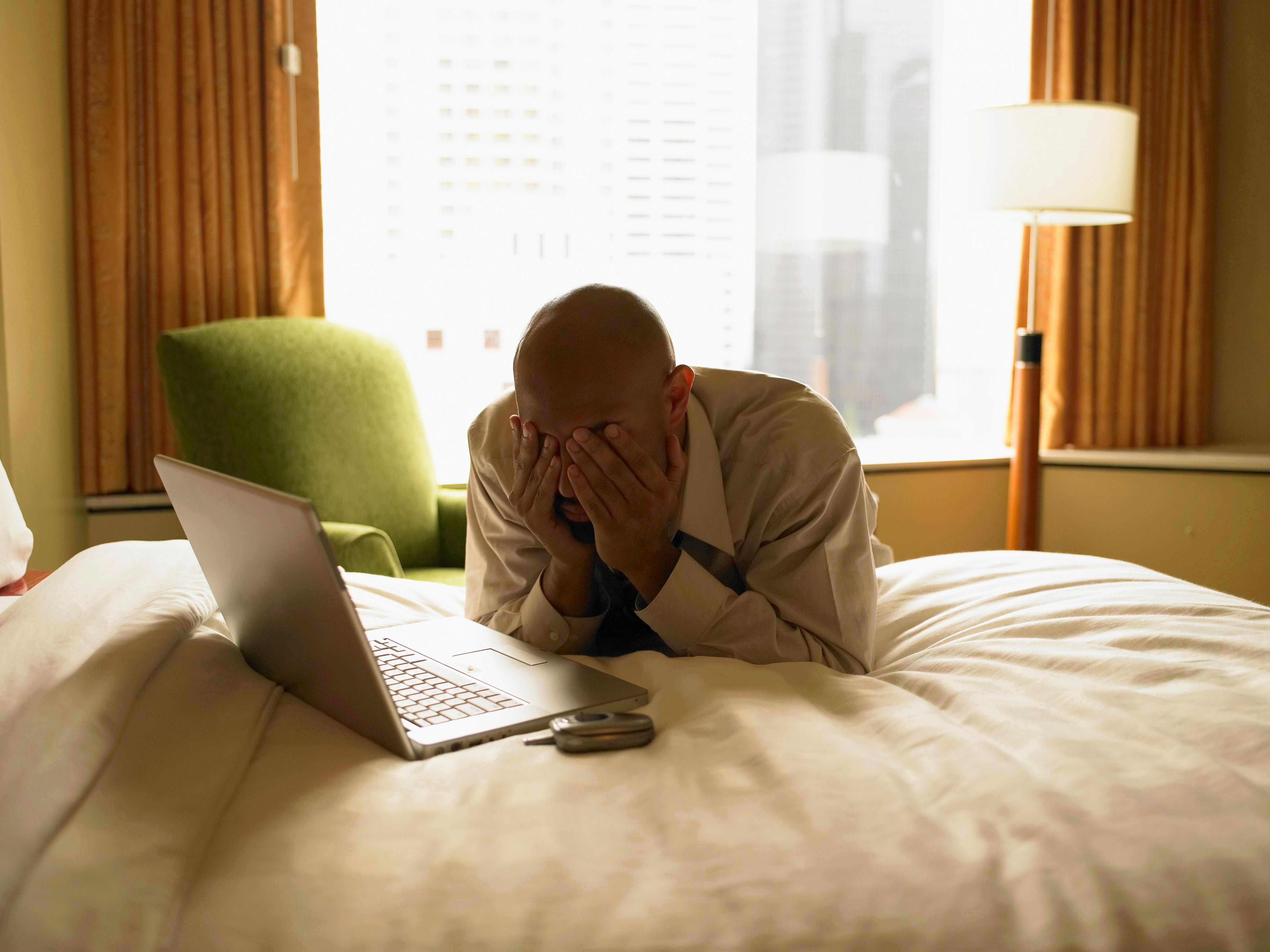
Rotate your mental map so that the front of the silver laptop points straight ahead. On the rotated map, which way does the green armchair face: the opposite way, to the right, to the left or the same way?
to the right

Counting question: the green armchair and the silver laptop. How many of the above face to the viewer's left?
0

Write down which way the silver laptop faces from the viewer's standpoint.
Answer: facing away from the viewer and to the right of the viewer

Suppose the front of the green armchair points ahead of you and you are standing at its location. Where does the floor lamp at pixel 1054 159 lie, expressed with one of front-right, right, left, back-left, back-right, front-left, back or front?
front-left

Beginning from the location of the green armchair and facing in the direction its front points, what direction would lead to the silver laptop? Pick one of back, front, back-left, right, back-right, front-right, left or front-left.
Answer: front-right

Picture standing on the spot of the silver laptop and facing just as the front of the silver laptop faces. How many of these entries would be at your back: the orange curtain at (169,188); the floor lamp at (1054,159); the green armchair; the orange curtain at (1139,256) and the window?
0

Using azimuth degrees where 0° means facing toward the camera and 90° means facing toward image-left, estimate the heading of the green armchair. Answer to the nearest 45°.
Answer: approximately 315°

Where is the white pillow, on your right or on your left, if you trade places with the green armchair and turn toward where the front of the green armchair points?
on your right
